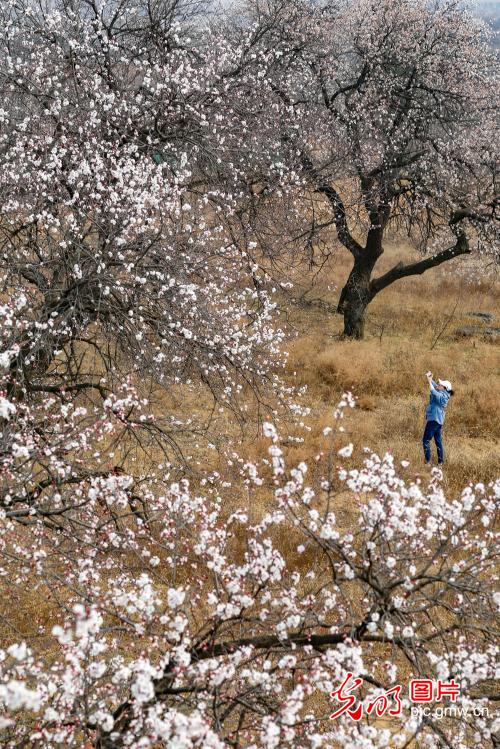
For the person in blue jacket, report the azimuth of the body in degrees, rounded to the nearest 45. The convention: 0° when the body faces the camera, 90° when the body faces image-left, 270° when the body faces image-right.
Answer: approximately 90°
